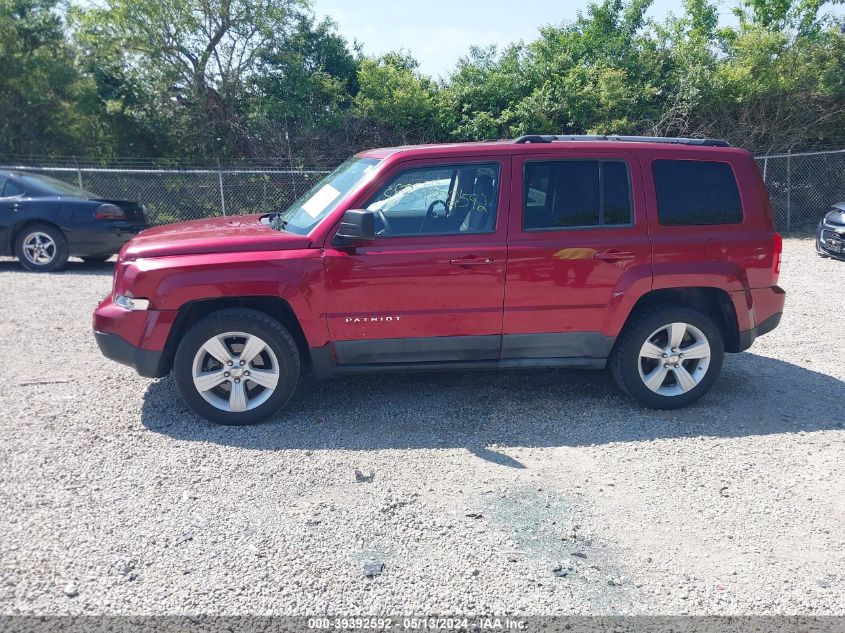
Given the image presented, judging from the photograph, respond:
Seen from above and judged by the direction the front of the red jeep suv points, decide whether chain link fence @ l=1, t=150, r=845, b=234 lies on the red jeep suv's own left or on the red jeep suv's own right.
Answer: on the red jeep suv's own right

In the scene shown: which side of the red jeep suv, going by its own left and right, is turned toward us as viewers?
left

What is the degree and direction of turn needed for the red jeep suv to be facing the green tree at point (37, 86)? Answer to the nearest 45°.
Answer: approximately 45° to its right

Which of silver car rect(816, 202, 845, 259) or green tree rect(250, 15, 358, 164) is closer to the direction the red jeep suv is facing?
the green tree

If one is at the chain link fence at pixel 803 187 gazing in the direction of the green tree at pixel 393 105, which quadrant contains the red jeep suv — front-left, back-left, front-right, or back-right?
front-left

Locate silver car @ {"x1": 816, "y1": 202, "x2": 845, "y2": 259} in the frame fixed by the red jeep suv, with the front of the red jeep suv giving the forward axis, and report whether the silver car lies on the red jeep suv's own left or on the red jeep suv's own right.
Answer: on the red jeep suv's own right

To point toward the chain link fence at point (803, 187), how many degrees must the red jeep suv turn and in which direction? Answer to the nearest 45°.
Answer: approximately 135° to its right

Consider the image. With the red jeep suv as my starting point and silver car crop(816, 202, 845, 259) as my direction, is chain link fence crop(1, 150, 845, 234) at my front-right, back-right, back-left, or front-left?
front-left

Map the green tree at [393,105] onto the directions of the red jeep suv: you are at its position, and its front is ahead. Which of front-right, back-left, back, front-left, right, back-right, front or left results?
right
